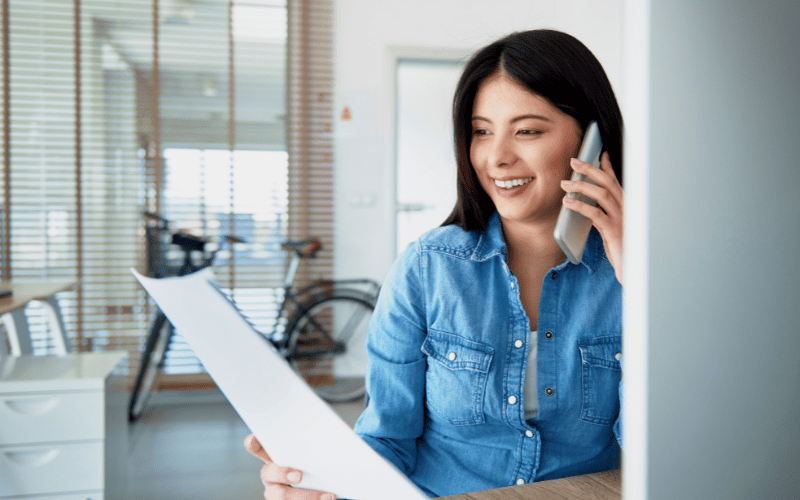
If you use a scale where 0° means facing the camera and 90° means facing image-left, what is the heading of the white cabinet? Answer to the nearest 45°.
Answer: approximately 0°

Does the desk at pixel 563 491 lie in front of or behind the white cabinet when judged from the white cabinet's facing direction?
in front

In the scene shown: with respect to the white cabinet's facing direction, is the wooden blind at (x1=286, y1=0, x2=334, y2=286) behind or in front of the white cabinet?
behind

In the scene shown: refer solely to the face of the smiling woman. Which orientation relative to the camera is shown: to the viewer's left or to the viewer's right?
to the viewer's left

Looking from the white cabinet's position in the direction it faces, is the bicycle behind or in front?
behind

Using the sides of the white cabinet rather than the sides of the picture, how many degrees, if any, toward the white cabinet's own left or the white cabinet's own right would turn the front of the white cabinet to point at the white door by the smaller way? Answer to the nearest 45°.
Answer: approximately 135° to the white cabinet's own left

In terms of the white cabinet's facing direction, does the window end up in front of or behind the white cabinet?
behind

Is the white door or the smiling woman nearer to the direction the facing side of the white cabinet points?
the smiling woman

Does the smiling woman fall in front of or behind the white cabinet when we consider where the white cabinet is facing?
in front

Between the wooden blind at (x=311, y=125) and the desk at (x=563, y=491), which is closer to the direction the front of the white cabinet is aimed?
the desk

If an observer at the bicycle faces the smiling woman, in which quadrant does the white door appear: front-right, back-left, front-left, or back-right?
back-left
